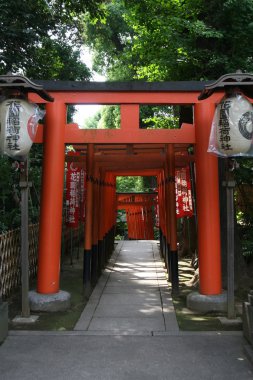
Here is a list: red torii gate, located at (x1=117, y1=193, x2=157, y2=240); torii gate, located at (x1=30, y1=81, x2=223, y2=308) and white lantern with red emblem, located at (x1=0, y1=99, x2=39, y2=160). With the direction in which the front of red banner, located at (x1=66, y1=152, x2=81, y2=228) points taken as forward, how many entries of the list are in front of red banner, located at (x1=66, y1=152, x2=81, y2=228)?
2

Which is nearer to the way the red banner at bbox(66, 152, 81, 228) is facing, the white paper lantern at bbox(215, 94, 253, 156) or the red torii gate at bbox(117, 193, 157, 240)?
the white paper lantern

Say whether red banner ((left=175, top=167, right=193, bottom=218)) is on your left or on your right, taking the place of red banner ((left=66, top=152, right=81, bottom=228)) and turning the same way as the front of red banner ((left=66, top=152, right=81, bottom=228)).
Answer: on your left

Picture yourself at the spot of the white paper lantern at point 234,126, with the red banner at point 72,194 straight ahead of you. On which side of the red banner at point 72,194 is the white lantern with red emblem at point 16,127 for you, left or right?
left

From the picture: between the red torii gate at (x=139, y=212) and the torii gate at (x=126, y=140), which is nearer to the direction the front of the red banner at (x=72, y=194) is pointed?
the torii gate
